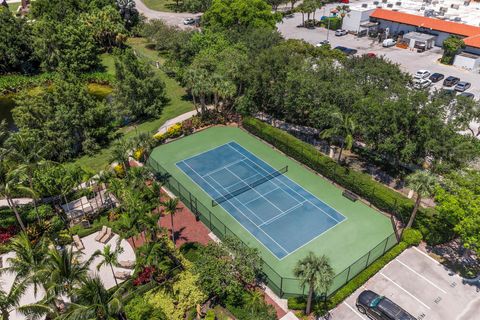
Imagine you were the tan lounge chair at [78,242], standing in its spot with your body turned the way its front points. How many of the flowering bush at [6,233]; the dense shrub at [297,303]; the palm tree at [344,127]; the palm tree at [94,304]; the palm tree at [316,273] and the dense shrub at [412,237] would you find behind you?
1

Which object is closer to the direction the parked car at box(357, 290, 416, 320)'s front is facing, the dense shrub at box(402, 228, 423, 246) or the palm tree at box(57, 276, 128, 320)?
the palm tree

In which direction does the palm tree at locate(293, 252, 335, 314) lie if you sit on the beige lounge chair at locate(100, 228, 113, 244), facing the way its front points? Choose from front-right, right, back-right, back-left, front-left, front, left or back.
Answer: left

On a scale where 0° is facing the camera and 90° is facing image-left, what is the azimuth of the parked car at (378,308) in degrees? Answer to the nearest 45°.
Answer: approximately 135°

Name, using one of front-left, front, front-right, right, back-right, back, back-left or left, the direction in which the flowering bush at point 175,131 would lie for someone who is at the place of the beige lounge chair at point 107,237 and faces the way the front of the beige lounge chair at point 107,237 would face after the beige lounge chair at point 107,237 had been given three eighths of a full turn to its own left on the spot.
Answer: front-left

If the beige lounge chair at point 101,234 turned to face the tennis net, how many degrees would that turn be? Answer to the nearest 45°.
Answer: approximately 135° to its left

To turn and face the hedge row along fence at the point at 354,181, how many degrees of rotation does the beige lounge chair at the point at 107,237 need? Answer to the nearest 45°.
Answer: approximately 135° to its left

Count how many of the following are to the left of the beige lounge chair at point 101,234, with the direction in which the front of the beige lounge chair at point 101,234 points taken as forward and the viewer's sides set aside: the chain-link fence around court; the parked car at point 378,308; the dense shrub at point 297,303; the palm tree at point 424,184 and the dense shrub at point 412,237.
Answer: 5

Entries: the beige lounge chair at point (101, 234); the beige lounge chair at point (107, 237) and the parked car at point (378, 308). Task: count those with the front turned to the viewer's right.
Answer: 0

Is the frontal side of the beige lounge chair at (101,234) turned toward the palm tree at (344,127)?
no

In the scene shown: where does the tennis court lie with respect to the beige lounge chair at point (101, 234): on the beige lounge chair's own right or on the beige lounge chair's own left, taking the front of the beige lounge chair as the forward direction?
on the beige lounge chair's own left

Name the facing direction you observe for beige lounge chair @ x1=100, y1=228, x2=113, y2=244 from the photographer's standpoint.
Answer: facing the viewer and to the left of the viewer

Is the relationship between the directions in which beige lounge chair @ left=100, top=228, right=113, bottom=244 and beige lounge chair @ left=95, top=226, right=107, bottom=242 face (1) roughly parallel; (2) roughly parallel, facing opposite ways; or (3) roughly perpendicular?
roughly parallel
